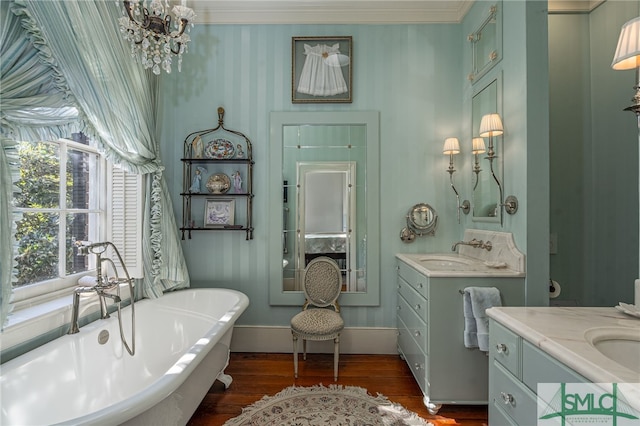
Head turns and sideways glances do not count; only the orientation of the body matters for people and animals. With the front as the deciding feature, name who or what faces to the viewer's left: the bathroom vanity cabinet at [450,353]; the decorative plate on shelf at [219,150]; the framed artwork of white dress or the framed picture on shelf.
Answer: the bathroom vanity cabinet

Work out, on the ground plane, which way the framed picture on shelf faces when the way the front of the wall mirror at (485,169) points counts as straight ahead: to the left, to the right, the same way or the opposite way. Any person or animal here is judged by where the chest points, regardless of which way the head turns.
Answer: to the left

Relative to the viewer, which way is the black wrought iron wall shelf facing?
toward the camera

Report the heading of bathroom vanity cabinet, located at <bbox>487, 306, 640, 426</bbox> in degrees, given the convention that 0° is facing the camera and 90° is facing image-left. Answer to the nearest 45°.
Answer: approximately 45°

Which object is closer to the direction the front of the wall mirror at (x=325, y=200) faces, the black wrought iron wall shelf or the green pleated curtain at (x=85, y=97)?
the green pleated curtain

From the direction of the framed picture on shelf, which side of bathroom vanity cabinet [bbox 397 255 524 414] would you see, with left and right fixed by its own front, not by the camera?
front

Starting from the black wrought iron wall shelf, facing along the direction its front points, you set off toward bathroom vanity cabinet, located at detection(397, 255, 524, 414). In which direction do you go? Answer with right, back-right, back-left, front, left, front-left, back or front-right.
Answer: front-left

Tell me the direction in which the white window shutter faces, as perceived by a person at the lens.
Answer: facing the viewer and to the right of the viewer

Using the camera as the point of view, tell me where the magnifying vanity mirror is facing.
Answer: facing the viewer

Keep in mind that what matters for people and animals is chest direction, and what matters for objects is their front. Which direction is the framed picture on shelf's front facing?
toward the camera

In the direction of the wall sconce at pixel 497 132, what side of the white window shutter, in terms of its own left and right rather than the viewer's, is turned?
front

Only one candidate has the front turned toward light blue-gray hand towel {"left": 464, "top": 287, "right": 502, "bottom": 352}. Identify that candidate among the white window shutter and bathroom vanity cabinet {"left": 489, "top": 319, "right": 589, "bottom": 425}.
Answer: the white window shutter
